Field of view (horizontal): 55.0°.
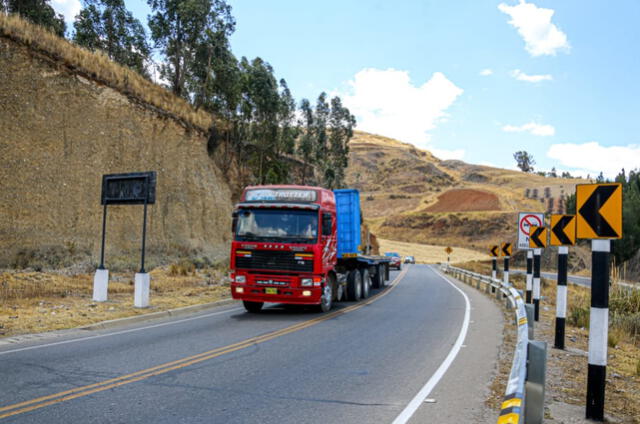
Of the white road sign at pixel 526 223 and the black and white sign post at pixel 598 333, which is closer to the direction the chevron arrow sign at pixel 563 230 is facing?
the black and white sign post

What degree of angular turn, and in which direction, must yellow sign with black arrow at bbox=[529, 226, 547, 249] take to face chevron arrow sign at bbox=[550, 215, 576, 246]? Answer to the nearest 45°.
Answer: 0° — it already faces it

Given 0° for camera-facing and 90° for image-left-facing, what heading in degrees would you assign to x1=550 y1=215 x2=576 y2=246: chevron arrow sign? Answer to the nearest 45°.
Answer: approximately 0°

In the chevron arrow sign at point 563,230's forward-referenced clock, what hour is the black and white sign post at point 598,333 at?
The black and white sign post is roughly at 12 o'clock from the chevron arrow sign.

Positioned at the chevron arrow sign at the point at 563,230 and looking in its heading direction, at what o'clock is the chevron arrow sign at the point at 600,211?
the chevron arrow sign at the point at 600,211 is roughly at 12 o'clock from the chevron arrow sign at the point at 563,230.

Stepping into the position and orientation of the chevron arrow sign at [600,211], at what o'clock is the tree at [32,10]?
The tree is roughly at 4 o'clock from the chevron arrow sign.

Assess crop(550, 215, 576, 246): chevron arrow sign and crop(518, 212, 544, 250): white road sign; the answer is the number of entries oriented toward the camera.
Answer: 2
